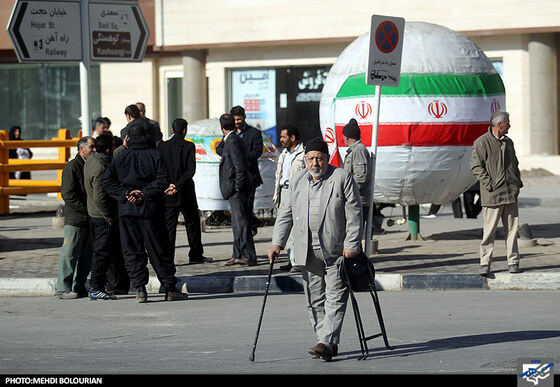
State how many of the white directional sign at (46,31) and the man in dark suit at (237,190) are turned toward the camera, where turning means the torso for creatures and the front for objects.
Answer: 1

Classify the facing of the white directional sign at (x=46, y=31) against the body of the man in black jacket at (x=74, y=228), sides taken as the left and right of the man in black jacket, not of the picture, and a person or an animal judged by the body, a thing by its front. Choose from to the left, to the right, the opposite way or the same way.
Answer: to the right

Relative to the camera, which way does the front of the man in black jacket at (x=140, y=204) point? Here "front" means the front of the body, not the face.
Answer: away from the camera

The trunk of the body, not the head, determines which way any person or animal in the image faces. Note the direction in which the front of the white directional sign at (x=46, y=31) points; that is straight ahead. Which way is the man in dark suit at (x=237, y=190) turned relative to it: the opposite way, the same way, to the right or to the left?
to the right

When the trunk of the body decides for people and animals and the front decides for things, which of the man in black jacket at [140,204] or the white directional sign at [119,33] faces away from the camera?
the man in black jacket

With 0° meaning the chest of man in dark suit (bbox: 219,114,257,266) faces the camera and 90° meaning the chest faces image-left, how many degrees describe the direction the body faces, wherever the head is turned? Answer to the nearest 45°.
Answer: approximately 90°

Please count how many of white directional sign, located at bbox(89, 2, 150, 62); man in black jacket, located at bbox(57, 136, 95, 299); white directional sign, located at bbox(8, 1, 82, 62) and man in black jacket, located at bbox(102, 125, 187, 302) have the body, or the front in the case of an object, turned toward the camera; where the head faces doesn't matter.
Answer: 2

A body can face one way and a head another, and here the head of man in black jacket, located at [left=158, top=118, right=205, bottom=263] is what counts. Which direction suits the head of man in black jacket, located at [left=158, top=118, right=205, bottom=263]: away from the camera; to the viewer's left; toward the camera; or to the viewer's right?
away from the camera

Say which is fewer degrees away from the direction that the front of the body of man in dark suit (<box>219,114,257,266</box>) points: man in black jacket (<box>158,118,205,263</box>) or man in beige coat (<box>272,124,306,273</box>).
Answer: the man in black jacket

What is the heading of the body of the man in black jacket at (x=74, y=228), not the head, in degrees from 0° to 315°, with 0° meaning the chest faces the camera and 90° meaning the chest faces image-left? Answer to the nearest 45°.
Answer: approximately 270°
